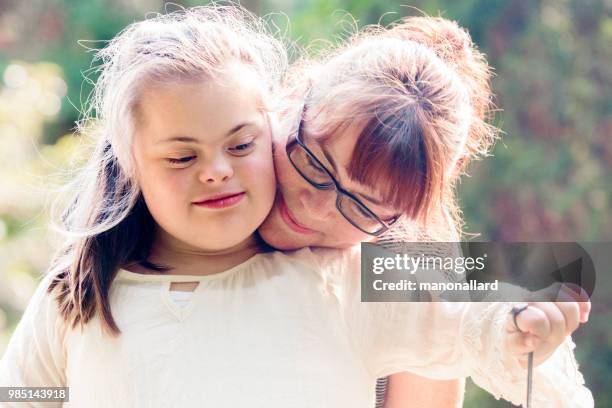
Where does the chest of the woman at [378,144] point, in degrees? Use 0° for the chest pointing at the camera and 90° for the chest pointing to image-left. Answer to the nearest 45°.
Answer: approximately 45°
